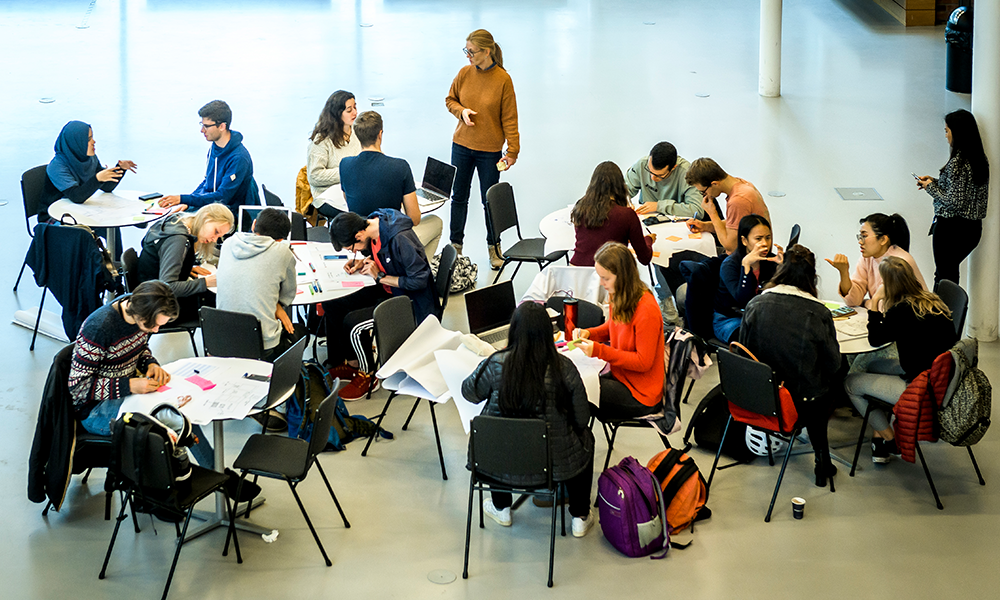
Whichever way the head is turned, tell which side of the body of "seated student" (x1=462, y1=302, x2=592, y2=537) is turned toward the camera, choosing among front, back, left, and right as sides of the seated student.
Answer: back

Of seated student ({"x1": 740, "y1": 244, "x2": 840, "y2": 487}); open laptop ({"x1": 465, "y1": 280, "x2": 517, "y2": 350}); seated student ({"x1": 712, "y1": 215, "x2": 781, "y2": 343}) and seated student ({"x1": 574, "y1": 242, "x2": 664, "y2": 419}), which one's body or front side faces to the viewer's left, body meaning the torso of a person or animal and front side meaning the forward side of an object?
seated student ({"x1": 574, "y1": 242, "x2": 664, "y2": 419})

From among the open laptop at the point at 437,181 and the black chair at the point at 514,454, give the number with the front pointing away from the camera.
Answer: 1

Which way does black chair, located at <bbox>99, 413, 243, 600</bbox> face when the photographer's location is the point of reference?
facing away from the viewer and to the right of the viewer

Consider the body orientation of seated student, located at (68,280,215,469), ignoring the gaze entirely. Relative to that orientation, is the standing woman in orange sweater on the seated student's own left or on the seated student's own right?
on the seated student's own left

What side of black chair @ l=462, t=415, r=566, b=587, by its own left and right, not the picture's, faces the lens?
back

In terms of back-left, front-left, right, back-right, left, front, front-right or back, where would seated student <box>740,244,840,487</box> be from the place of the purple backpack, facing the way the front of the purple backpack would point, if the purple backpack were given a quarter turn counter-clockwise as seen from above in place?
left

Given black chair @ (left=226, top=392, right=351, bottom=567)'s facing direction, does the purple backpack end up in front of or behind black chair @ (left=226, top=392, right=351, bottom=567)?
behind
